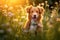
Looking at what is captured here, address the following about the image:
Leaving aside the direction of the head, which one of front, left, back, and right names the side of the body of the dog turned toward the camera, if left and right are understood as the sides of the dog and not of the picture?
front
